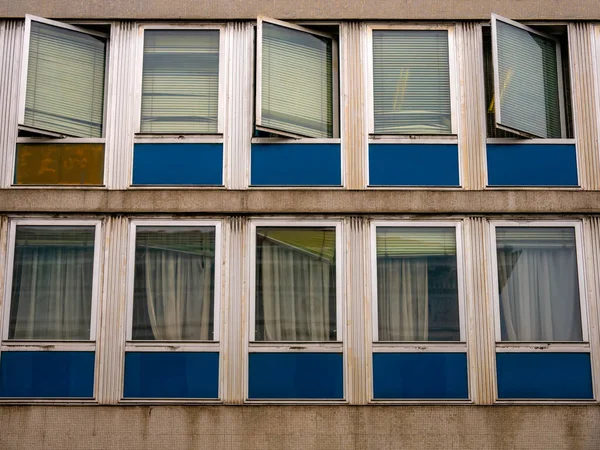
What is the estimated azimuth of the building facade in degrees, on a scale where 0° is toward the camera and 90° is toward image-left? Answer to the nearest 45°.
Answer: approximately 0°
